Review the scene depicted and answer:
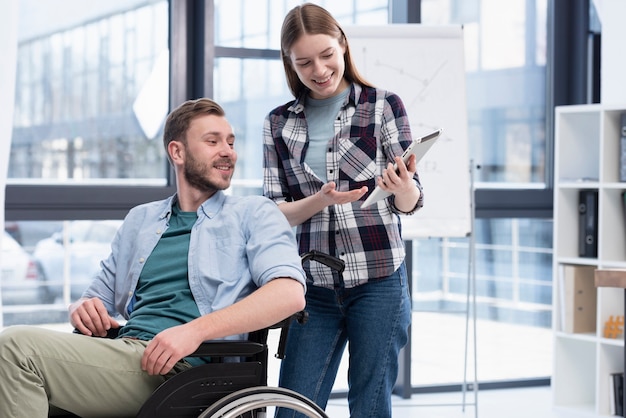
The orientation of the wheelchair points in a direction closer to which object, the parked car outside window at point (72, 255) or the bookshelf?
the parked car outside window

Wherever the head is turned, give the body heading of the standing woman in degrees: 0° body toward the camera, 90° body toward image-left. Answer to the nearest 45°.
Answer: approximately 0°

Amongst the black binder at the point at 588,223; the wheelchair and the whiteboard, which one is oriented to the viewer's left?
the wheelchair

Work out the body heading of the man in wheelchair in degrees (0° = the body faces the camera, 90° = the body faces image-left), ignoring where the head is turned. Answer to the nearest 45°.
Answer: approximately 45°

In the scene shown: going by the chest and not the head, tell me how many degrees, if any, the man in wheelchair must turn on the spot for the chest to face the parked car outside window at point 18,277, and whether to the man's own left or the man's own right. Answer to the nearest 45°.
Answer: approximately 135° to the man's own right

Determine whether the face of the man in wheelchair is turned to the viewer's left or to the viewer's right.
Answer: to the viewer's right

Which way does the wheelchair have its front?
to the viewer's left

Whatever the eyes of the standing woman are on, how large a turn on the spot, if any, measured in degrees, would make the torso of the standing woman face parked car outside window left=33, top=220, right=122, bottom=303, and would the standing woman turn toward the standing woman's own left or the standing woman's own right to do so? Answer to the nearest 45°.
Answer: approximately 135° to the standing woman's own right
